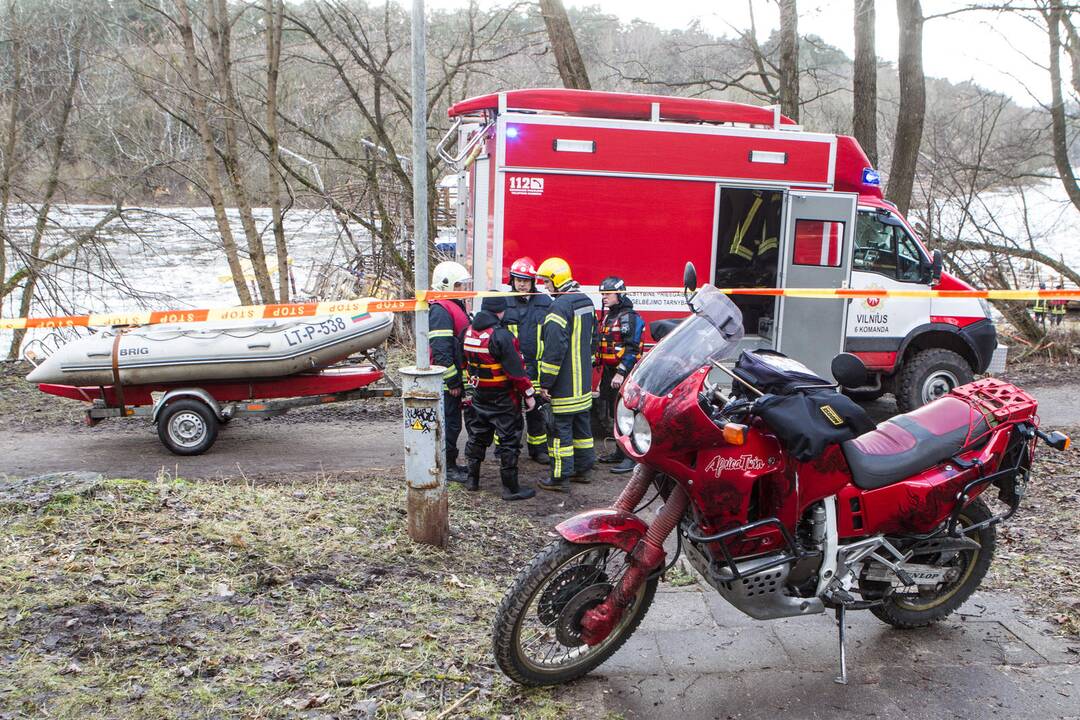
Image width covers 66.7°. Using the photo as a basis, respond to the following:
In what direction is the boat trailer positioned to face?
to the viewer's right

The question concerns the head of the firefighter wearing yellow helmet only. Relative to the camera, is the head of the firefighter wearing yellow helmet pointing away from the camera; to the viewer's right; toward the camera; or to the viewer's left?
to the viewer's left

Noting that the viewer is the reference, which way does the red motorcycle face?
facing the viewer and to the left of the viewer

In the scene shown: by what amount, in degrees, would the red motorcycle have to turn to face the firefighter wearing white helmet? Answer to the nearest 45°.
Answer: approximately 90° to its right

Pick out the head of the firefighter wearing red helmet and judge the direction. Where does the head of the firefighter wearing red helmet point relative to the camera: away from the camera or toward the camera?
toward the camera

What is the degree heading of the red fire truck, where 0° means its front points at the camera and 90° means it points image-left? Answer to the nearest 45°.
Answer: approximately 270°

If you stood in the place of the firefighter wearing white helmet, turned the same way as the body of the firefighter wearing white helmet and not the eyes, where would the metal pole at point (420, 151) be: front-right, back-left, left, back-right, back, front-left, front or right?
right

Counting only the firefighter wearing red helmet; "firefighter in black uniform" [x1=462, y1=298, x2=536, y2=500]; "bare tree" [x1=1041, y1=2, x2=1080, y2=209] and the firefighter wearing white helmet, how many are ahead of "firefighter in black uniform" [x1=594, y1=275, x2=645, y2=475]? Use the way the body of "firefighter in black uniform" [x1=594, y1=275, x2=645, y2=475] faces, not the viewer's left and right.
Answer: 3

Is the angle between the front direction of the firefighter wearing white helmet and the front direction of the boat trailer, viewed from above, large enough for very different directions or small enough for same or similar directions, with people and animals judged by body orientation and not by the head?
same or similar directions

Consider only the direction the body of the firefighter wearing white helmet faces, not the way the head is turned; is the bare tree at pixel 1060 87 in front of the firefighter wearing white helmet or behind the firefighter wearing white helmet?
in front

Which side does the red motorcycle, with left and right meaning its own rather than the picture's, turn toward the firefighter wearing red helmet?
right

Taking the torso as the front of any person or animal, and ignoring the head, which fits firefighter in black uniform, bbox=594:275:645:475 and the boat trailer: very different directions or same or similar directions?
very different directions

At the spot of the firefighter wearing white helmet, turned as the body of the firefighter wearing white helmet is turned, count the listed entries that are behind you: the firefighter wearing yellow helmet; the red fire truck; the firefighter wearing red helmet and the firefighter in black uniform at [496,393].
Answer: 0

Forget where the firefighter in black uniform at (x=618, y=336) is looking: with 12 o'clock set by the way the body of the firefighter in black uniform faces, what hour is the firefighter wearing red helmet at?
The firefighter wearing red helmet is roughly at 2 o'clock from the firefighter in black uniform.

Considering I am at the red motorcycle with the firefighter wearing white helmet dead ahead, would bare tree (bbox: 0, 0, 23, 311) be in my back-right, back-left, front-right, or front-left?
front-left

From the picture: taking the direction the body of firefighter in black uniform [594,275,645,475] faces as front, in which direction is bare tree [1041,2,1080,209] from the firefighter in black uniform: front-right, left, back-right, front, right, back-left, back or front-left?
back

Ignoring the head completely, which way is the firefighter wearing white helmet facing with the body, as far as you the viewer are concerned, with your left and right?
facing to the right of the viewer

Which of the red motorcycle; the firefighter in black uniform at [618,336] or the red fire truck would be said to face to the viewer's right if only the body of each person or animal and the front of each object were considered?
the red fire truck

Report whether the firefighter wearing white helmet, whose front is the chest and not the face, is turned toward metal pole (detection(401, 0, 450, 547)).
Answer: no
